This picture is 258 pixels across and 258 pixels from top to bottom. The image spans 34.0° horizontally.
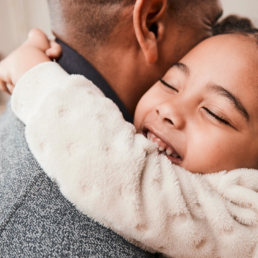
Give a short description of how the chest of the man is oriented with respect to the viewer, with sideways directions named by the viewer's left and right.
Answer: facing away from the viewer and to the right of the viewer

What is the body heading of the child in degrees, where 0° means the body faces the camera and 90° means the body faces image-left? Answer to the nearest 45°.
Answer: approximately 45°
